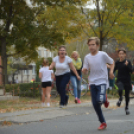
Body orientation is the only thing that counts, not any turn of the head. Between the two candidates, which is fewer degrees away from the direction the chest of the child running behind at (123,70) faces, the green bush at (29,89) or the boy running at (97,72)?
the boy running

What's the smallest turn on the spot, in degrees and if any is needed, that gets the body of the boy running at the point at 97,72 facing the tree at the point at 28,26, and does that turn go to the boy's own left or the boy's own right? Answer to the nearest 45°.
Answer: approximately 135° to the boy's own right

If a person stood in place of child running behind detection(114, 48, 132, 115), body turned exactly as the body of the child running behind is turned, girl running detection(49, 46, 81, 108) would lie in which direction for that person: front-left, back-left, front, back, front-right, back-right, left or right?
right

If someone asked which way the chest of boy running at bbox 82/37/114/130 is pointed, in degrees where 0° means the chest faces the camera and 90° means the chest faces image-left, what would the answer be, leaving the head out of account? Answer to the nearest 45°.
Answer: approximately 45°

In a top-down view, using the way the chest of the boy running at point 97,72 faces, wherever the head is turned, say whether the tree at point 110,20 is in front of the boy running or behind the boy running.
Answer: behind

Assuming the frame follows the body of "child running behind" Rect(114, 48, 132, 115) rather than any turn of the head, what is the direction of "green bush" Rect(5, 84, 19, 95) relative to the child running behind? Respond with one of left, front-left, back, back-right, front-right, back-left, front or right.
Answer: back-right

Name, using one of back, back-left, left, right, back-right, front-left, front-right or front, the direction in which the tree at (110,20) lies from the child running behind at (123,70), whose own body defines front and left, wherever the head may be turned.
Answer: back

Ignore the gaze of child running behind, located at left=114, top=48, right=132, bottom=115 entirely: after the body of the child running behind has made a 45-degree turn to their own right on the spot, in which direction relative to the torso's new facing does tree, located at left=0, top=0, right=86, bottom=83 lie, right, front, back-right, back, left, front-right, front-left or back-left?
right

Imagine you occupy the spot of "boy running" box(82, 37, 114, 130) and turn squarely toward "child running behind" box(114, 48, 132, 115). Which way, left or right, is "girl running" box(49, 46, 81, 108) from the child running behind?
left

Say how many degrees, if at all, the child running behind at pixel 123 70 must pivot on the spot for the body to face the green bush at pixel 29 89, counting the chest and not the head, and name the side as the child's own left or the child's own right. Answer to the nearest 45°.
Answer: approximately 135° to the child's own right
